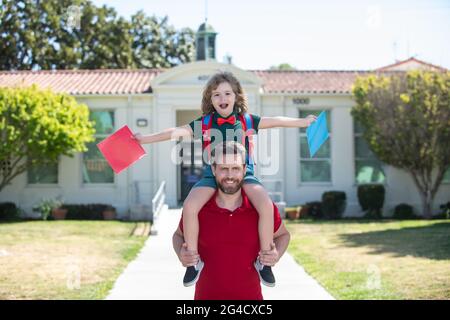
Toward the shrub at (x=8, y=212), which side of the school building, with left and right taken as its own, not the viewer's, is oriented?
right

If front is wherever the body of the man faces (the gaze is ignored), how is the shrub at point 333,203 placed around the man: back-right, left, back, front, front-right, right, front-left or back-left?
back

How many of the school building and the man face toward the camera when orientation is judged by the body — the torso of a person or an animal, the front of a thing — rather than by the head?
2

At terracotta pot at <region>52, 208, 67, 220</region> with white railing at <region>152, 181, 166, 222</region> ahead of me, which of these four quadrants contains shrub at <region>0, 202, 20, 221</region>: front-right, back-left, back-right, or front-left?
back-right

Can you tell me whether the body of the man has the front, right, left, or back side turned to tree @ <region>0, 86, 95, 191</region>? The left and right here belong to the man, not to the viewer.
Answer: back

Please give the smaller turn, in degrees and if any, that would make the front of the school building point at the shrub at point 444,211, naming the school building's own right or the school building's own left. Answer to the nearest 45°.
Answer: approximately 90° to the school building's own left

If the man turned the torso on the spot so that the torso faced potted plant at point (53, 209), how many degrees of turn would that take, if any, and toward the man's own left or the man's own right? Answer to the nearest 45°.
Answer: approximately 180°

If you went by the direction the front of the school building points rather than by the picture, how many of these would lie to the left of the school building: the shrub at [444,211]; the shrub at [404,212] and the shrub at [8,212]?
2
